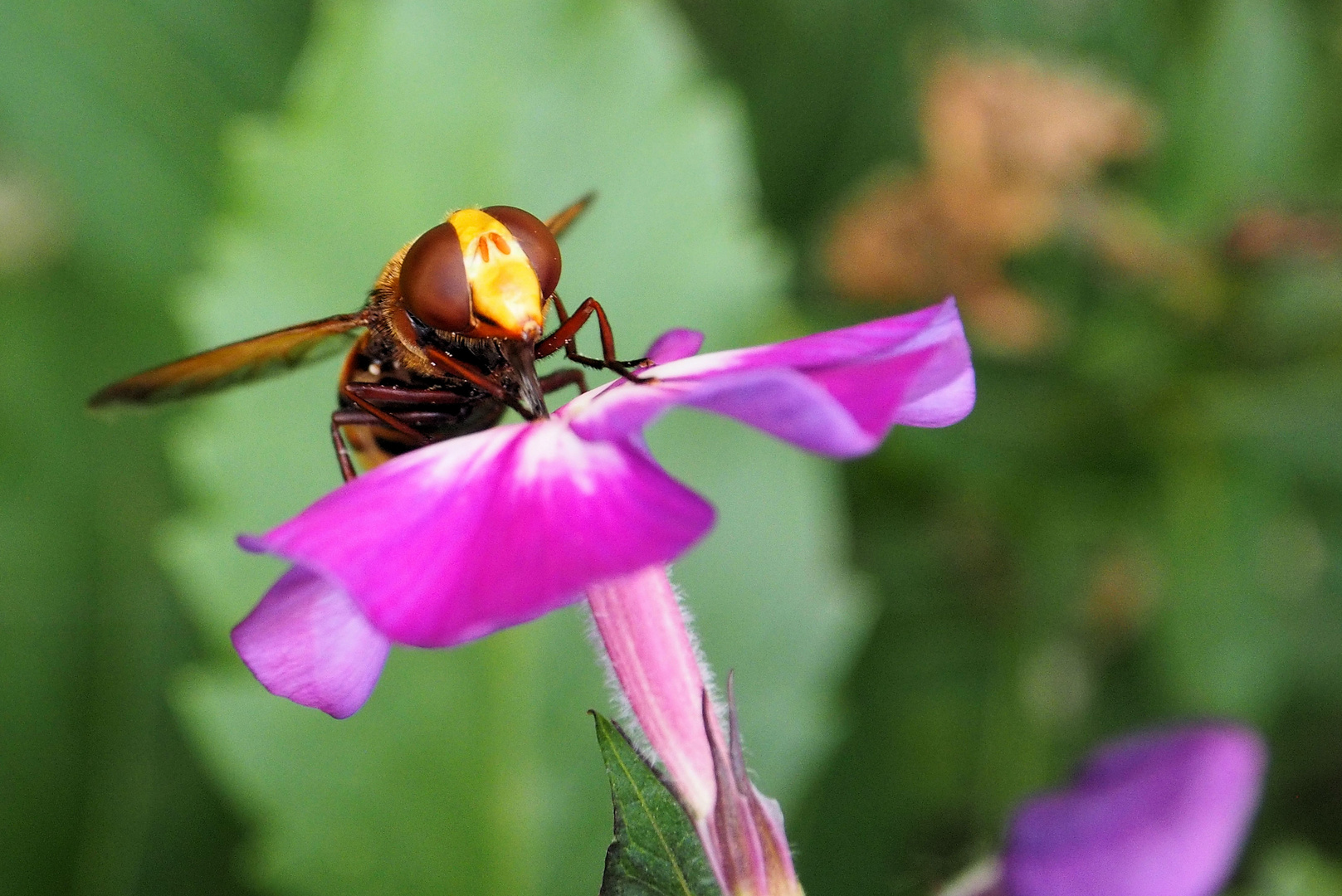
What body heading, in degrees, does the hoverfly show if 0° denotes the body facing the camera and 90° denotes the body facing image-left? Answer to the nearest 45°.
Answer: approximately 315°
